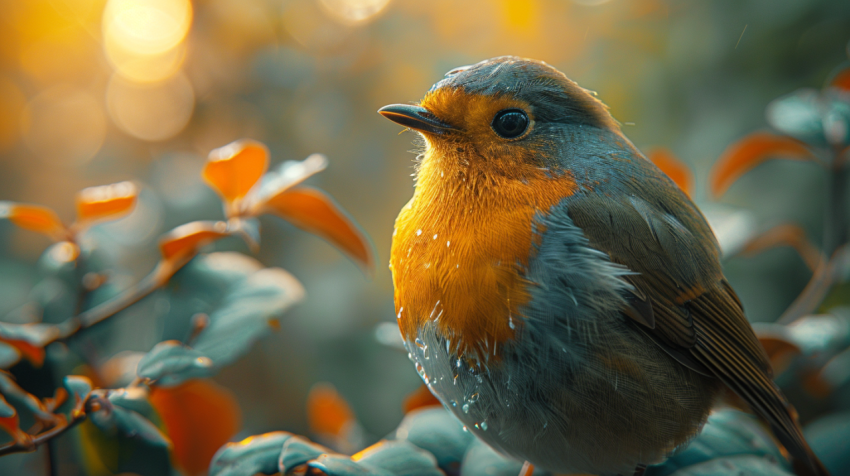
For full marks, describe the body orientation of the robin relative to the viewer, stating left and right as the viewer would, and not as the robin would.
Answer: facing to the left of the viewer
